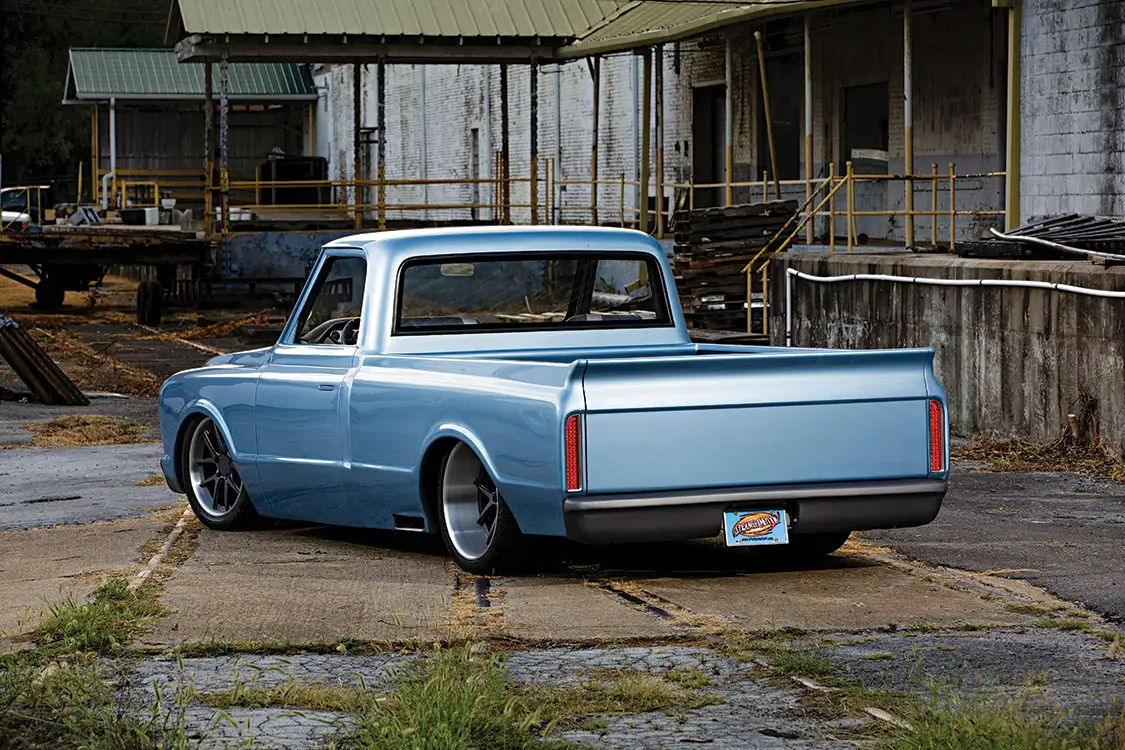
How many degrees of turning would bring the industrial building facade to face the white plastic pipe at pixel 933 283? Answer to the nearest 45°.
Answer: approximately 45° to its left

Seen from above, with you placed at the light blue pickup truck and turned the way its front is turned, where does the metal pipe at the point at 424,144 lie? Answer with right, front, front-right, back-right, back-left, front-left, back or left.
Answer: front-right

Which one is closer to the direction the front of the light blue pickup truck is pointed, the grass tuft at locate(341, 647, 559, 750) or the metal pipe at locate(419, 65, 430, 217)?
the metal pipe

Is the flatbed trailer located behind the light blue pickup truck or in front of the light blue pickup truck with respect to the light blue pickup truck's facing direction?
in front

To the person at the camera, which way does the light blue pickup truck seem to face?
facing away from the viewer and to the left of the viewer

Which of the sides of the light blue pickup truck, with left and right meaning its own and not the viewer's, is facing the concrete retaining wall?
right

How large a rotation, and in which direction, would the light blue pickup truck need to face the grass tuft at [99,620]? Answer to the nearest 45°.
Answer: approximately 90° to its left

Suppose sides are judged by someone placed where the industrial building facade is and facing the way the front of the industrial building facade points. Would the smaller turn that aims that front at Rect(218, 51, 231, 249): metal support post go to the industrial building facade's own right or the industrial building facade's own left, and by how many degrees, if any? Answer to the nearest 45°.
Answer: approximately 45° to the industrial building facade's own right

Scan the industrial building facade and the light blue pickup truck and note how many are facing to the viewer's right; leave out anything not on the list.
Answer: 0

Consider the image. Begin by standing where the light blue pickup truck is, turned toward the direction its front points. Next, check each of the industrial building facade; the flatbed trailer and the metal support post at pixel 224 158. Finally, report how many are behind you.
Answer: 0

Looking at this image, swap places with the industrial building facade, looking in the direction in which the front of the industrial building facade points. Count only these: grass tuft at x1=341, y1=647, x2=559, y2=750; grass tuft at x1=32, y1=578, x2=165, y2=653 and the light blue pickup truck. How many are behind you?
0
